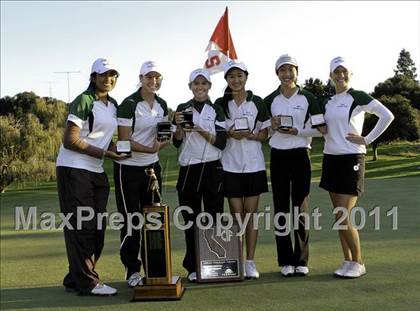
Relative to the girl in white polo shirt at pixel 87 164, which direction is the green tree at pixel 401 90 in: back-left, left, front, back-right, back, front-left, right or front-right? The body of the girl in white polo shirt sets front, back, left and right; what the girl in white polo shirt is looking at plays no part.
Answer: left

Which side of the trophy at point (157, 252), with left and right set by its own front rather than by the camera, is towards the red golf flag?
back

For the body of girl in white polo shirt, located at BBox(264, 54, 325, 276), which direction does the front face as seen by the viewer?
toward the camera

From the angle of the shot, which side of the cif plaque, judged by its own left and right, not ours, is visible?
front

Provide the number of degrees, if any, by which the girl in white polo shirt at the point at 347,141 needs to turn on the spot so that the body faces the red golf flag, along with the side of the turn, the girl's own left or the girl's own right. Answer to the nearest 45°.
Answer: approximately 90° to the girl's own right

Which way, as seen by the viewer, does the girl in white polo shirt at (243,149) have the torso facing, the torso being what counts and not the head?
toward the camera

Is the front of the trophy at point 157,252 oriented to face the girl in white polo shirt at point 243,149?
no

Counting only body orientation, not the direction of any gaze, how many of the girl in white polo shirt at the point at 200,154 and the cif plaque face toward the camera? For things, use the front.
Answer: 2

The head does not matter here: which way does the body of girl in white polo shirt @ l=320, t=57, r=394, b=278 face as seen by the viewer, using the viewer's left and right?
facing the viewer and to the left of the viewer

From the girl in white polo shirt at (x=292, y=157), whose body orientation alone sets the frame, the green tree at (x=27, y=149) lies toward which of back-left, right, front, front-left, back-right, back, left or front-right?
back-right

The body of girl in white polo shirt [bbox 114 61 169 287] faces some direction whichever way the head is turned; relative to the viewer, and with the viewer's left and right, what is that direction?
facing the viewer and to the right of the viewer

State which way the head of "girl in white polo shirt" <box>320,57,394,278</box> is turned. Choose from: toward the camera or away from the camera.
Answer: toward the camera

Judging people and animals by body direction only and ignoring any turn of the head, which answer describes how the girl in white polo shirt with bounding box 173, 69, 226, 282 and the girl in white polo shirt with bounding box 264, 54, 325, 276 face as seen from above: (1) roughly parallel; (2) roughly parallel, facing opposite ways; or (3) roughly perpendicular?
roughly parallel

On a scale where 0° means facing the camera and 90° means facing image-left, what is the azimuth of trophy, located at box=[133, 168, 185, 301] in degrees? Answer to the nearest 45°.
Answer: approximately 0°

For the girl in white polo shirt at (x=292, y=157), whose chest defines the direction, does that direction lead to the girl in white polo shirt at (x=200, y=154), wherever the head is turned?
no

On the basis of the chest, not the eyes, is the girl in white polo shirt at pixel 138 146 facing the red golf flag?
no
